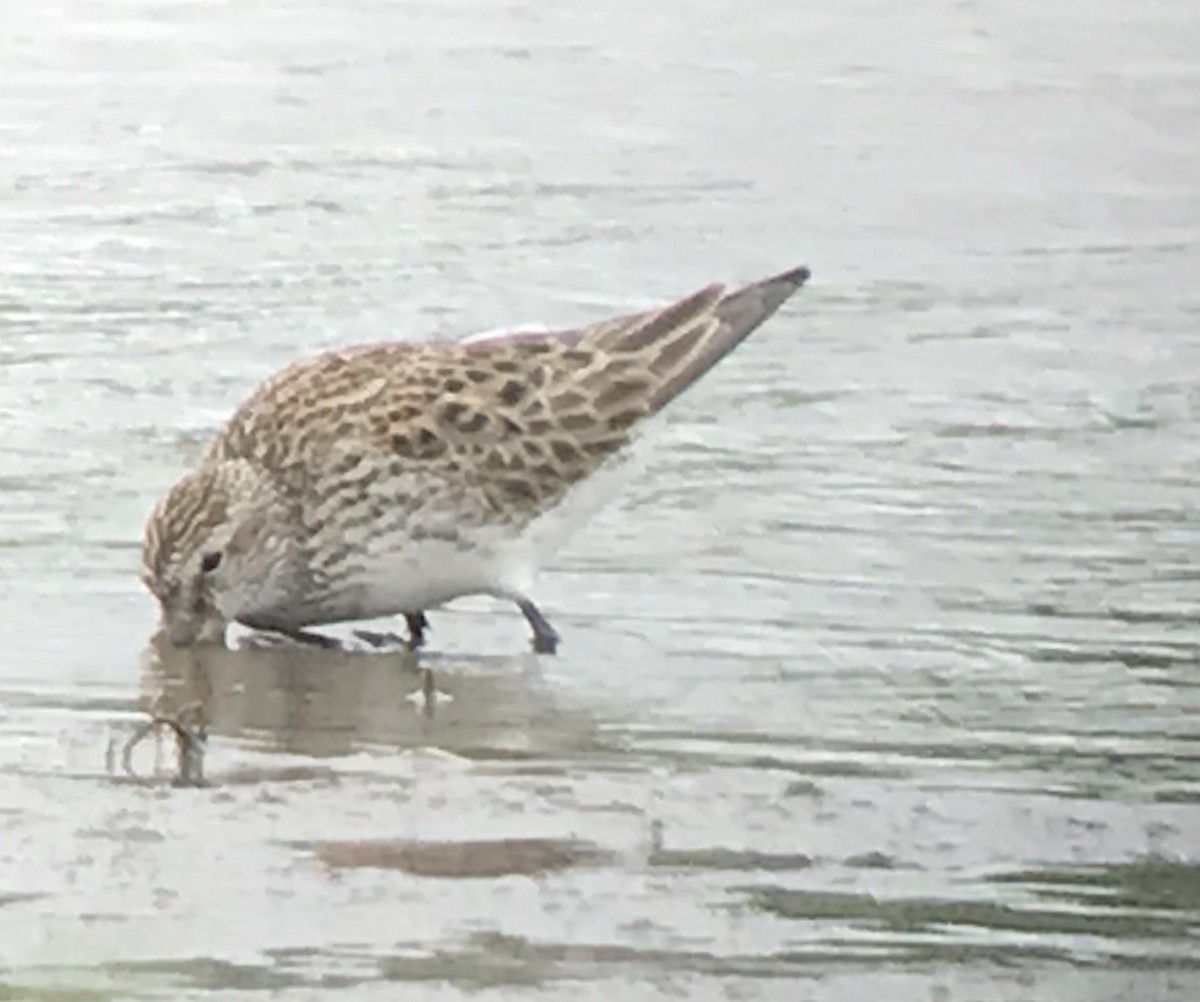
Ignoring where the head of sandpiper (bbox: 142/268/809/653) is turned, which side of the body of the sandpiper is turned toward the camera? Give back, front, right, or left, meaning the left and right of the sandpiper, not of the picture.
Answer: left
